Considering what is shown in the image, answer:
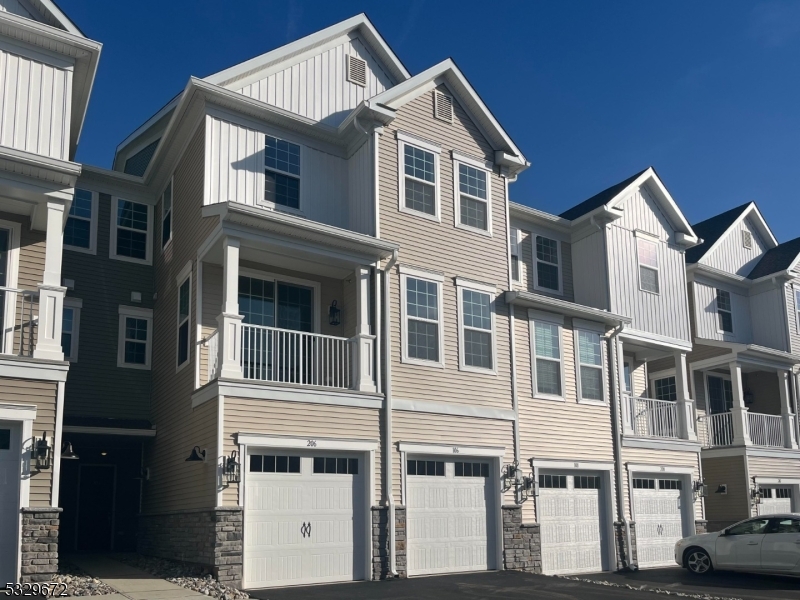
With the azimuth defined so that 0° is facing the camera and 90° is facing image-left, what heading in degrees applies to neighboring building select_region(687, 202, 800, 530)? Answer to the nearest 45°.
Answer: approximately 315°

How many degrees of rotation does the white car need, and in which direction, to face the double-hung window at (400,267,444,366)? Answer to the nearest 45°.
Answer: approximately 45° to its left

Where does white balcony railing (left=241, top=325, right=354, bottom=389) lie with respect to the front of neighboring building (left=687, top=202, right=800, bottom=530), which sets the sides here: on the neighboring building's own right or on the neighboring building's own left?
on the neighboring building's own right

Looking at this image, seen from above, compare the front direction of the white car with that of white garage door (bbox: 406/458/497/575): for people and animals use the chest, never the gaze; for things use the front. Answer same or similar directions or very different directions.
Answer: very different directions

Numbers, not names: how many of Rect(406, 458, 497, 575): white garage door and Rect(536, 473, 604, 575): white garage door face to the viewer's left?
0

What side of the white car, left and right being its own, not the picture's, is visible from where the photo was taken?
left

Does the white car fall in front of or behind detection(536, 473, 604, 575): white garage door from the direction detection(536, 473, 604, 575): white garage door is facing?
in front

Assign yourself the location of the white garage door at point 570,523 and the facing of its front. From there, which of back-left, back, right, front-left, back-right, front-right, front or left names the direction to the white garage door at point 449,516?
right

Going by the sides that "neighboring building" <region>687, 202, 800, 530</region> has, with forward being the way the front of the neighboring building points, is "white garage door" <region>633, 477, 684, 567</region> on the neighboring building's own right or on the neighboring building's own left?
on the neighboring building's own right

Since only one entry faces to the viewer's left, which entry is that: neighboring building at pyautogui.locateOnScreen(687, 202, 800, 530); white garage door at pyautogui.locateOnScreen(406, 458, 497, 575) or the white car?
the white car

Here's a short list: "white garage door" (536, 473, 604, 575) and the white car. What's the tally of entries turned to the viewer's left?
1

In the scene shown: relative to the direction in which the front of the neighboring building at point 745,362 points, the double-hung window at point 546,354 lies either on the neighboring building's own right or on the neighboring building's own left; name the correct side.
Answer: on the neighboring building's own right

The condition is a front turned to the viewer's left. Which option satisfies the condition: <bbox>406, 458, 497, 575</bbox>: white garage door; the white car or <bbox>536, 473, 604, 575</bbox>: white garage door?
the white car
